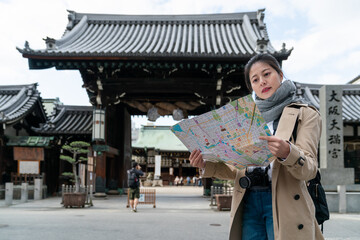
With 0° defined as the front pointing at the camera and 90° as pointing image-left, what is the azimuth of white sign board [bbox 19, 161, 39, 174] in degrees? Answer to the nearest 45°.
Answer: approximately 0°

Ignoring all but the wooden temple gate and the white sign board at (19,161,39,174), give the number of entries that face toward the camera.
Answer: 2

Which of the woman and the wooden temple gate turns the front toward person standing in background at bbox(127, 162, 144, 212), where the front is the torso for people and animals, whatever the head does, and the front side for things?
the wooden temple gate

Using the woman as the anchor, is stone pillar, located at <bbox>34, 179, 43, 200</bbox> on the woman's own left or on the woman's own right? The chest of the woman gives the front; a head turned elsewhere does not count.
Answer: on the woman's own right

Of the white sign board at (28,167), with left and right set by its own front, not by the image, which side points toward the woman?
front

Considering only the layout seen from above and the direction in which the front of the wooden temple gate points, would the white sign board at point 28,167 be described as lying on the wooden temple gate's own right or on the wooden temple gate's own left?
on the wooden temple gate's own right

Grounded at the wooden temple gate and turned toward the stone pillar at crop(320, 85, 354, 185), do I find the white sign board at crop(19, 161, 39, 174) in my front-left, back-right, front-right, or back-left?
back-right

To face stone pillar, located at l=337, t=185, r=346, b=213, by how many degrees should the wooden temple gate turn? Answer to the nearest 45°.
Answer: approximately 45° to its left
